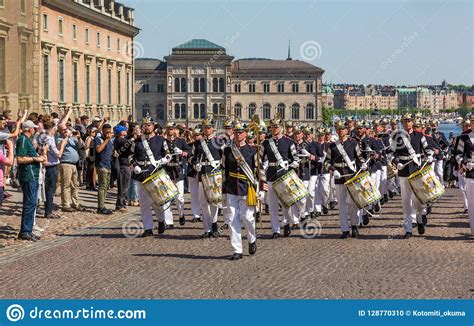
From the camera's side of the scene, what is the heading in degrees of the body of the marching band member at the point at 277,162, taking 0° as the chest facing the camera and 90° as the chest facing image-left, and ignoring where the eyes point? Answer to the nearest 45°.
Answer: approximately 0°

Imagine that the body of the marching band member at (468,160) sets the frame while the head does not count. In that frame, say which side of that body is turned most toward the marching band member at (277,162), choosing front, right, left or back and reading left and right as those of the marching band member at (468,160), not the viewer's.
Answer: right

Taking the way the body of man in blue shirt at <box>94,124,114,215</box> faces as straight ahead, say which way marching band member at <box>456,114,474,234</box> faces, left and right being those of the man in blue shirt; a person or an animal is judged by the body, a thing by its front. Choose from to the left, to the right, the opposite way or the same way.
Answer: to the right

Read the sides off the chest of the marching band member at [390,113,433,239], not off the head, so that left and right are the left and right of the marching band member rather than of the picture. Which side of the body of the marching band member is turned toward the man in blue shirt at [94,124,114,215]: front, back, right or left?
right

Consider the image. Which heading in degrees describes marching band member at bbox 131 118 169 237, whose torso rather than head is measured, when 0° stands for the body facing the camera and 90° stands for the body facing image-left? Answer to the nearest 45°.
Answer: approximately 0°

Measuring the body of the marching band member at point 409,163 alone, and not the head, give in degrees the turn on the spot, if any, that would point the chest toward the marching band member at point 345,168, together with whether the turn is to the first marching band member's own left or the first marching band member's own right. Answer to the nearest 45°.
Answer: approximately 90° to the first marching band member's own right

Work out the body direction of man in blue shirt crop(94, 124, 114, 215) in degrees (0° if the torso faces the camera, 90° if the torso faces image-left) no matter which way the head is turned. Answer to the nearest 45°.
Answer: approximately 315°
